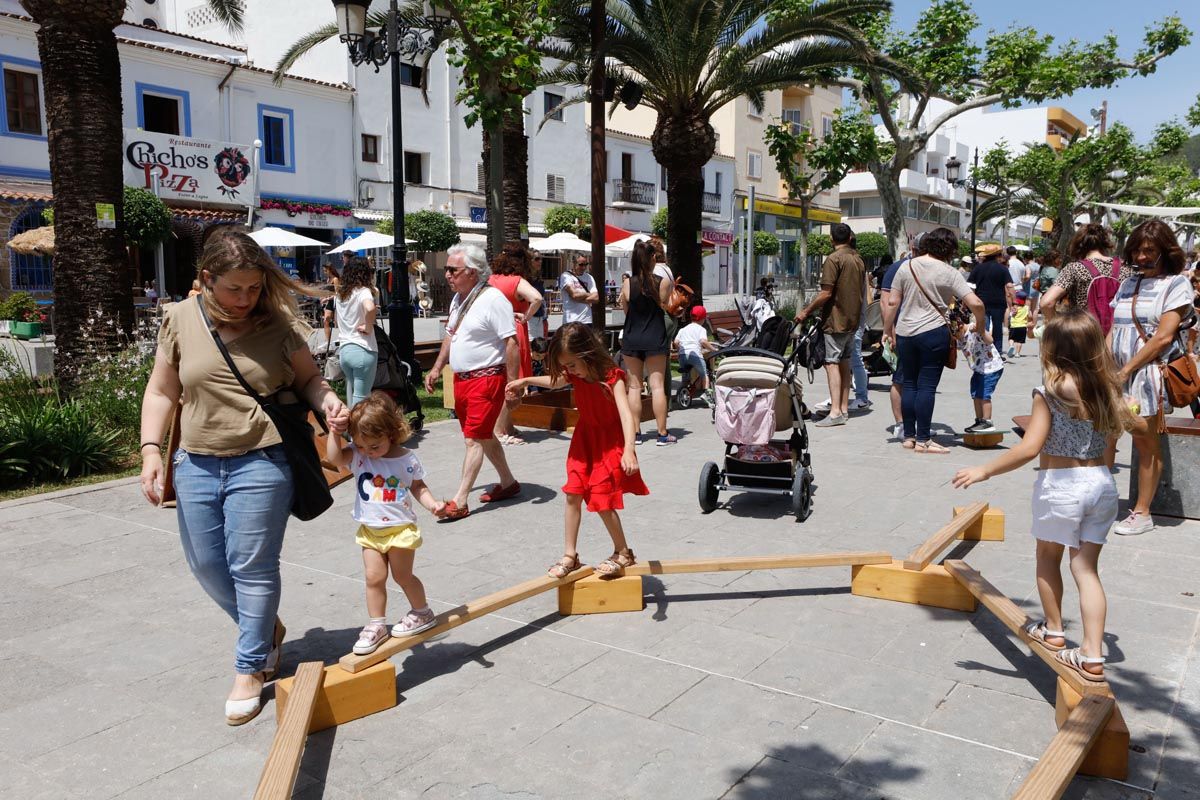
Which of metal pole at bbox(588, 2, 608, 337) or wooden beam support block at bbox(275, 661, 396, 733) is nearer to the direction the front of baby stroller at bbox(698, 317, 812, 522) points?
the metal pole

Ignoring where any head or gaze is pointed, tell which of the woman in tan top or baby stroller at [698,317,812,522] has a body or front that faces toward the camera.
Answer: the woman in tan top

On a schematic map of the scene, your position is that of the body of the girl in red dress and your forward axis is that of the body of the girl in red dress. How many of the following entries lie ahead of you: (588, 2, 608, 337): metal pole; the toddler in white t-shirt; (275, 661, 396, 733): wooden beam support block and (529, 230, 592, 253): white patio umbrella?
2

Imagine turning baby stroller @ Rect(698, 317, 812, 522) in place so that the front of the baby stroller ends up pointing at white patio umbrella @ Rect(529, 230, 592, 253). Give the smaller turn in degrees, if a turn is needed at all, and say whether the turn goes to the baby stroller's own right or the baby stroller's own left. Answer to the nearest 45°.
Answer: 0° — it already faces it

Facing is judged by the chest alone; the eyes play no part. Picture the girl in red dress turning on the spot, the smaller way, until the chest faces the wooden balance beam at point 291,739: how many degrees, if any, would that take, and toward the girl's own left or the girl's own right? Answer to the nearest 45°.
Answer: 0° — they already face it

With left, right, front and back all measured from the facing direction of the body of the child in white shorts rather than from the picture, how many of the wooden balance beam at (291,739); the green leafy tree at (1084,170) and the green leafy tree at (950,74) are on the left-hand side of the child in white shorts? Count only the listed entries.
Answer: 1

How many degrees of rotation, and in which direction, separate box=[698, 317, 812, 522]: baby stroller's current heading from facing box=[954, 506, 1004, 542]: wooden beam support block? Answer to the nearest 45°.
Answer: approximately 135° to its right

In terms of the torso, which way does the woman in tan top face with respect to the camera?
toward the camera

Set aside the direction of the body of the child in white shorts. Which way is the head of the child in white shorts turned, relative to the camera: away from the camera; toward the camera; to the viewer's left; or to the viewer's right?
away from the camera

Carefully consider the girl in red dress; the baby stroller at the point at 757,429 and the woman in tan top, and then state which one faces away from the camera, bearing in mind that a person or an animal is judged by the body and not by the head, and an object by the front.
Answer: the baby stroller

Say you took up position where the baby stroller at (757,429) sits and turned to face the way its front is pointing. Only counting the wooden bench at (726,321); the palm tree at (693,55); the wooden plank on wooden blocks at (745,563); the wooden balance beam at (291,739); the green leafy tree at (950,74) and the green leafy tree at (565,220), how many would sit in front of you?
4

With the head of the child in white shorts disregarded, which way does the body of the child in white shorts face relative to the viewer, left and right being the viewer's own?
facing away from the viewer and to the left of the viewer

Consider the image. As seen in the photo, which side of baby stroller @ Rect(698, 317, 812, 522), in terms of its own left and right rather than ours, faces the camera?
back

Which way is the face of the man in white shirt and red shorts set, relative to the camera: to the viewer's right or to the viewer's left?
to the viewer's left

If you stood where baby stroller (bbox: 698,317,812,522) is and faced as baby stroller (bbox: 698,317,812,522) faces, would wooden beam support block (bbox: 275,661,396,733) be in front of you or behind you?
behind

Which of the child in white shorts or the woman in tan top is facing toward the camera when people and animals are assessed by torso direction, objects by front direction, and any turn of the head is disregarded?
the woman in tan top

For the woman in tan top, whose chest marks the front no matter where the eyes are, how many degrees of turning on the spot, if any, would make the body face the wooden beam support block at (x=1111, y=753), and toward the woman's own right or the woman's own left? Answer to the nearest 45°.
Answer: approximately 45° to the woman's own left

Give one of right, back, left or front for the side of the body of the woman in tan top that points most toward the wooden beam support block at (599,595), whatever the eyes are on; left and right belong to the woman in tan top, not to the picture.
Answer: left

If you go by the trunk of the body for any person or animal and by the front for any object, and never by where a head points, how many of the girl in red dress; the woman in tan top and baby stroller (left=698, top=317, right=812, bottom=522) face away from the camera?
1
